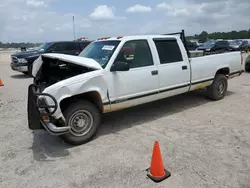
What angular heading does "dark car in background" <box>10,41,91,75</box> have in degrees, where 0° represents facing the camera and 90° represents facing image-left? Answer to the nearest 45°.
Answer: approximately 45°

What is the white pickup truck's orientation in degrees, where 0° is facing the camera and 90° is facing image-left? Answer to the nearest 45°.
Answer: approximately 45°

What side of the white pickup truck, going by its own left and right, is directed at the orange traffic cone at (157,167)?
left

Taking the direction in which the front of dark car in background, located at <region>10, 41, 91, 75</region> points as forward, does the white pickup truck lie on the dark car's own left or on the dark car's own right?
on the dark car's own left

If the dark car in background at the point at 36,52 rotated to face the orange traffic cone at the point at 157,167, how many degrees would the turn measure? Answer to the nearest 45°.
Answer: approximately 45° to its left

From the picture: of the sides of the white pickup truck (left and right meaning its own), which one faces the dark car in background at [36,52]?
right
